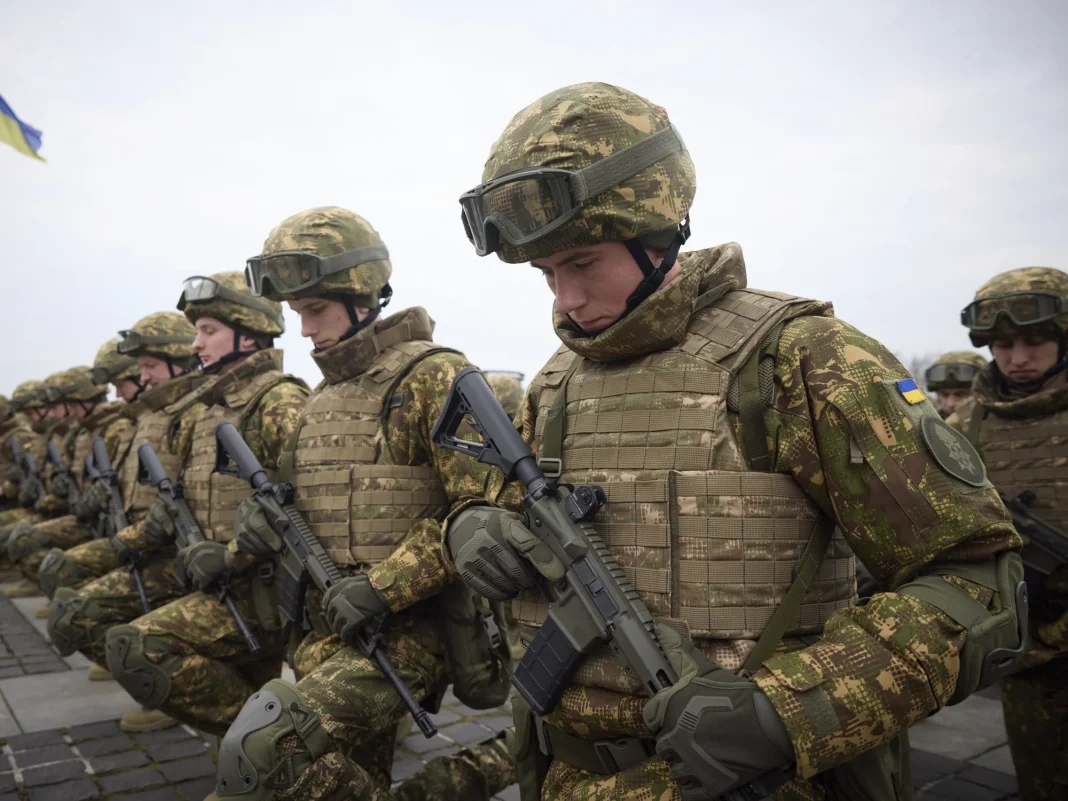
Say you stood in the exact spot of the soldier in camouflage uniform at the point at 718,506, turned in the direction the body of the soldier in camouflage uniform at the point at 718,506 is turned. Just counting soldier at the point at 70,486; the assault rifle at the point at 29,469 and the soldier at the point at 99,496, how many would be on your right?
3

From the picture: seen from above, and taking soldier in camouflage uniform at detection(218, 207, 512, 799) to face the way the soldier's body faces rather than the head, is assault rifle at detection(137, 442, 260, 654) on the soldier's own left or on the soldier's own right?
on the soldier's own right

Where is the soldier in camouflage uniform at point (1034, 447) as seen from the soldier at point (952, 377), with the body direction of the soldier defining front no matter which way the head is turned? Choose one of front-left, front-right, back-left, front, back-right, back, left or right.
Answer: front-left

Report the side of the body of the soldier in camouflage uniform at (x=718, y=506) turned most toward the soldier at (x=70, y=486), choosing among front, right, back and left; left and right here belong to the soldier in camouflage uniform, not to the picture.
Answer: right

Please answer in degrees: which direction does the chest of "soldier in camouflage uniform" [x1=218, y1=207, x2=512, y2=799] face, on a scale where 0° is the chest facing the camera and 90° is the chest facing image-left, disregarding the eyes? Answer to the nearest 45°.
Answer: approximately 45°

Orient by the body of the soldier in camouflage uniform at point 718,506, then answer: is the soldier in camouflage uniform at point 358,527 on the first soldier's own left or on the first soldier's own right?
on the first soldier's own right

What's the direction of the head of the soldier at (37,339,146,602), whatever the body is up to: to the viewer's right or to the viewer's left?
to the viewer's left

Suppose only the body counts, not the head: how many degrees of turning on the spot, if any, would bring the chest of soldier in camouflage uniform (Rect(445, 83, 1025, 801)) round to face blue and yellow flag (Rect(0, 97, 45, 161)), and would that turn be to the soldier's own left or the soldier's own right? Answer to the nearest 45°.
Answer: approximately 90° to the soldier's own right

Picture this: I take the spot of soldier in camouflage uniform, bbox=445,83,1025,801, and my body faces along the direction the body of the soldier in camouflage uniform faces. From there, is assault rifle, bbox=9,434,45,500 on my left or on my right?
on my right

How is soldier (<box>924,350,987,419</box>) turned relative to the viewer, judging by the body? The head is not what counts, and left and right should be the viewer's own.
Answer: facing the viewer and to the left of the viewer

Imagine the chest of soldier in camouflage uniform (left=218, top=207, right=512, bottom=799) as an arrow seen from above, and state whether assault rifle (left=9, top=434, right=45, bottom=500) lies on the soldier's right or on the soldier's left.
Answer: on the soldier's right

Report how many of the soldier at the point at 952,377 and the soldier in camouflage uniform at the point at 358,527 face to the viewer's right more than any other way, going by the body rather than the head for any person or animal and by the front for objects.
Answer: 0

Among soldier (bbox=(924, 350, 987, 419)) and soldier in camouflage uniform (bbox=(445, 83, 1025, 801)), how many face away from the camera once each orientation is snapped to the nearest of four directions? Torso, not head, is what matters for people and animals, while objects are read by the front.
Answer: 0
